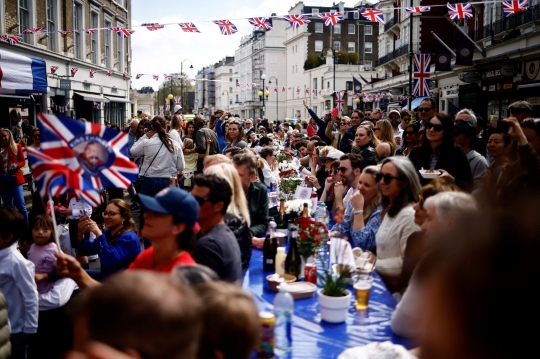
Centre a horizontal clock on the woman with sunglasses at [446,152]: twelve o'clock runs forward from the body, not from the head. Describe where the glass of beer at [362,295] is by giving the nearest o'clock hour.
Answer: The glass of beer is roughly at 11 o'clock from the woman with sunglasses.

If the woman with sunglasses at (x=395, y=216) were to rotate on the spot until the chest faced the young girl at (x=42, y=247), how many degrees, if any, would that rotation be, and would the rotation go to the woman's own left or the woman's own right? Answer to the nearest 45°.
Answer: approximately 45° to the woman's own right

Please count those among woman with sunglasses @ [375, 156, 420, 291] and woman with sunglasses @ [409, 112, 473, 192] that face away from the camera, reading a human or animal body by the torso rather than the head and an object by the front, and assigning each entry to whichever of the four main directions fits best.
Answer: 0

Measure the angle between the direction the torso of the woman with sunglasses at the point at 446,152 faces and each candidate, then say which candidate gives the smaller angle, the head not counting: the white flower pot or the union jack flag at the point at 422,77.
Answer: the white flower pot

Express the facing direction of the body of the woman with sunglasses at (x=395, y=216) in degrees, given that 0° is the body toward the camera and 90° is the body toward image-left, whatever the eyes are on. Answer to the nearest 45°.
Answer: approximately 45°

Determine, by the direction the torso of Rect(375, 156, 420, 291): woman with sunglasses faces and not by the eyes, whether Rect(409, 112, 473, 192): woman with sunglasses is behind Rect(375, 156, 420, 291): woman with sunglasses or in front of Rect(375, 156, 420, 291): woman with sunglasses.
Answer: behind

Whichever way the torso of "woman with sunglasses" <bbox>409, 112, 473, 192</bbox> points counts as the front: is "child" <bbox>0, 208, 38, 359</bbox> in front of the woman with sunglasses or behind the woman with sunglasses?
in front

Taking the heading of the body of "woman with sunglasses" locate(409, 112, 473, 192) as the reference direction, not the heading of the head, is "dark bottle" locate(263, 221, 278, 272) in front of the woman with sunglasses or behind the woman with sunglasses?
in front

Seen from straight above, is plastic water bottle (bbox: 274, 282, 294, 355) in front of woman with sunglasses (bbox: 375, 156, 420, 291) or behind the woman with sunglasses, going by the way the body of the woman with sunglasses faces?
in front
